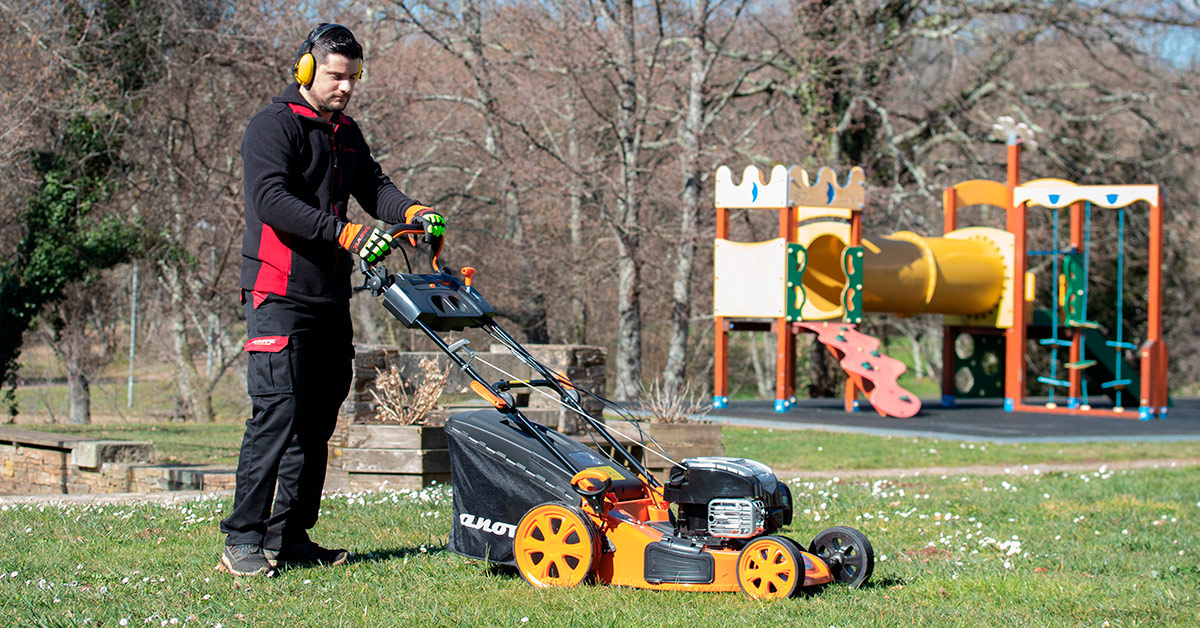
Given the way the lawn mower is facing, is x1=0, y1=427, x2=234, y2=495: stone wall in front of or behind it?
behind

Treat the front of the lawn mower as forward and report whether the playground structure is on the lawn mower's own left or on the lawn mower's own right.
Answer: on the lawn mower's own left

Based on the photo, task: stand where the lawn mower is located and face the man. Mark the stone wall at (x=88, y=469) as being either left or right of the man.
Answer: right

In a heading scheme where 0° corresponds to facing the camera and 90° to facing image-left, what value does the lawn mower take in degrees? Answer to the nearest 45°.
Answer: approximately 315°

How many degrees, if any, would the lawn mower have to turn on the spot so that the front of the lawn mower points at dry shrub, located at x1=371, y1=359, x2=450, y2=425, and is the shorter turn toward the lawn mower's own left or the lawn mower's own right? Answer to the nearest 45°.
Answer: approximately 135° to the lawn mower's own left

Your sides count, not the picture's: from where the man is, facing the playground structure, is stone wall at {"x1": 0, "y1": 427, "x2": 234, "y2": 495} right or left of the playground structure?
left

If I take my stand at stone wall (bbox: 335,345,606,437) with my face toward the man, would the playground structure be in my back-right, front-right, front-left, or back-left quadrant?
back-left

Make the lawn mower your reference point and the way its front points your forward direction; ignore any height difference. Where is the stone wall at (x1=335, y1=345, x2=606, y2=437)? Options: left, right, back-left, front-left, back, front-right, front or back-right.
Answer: back-left
